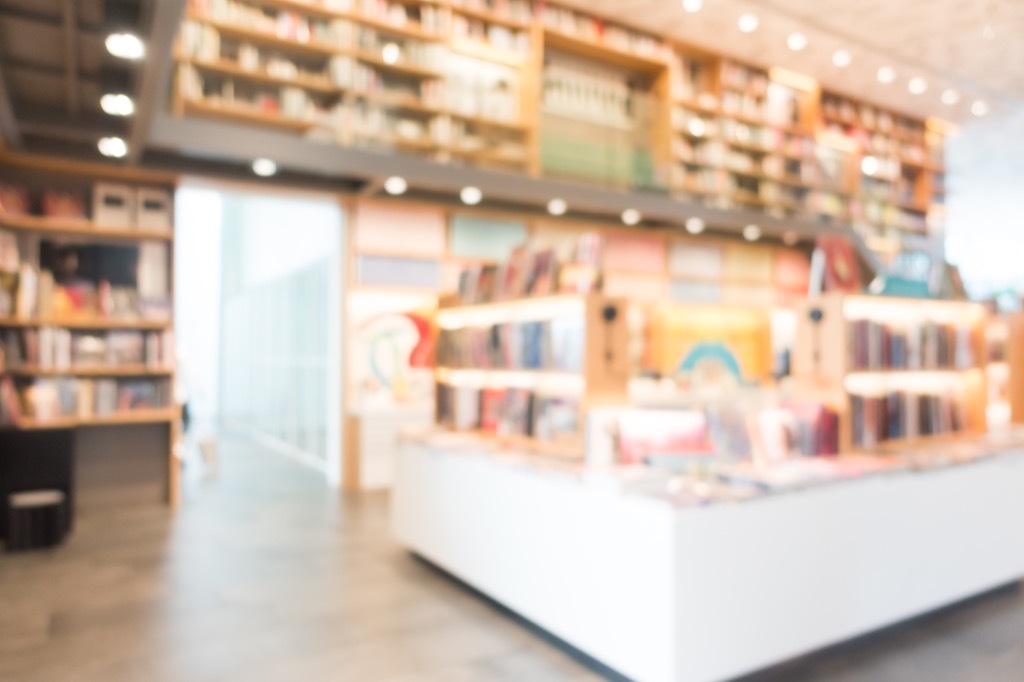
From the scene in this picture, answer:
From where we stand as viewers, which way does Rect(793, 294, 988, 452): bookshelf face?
facing the viewer and to the right of the viewer

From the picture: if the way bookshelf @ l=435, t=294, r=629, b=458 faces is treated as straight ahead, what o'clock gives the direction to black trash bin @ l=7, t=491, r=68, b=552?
The black trash bin is roughly at 2 o'clock from the bookshelf.

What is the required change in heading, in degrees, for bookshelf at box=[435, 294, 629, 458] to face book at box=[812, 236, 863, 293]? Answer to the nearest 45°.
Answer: approximately 135° to its left

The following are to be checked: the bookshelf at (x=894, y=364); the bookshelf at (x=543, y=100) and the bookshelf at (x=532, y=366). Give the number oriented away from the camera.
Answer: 0

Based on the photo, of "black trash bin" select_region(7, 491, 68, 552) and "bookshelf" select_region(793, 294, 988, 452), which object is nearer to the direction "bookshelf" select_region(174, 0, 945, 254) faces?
the bookshelf

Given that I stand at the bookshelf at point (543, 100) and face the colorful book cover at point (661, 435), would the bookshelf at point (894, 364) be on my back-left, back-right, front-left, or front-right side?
front-left

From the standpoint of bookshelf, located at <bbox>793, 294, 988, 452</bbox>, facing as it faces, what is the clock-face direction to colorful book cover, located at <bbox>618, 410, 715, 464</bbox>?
The colorful book cover is roughly at 3 o'clock from the bookshelf.

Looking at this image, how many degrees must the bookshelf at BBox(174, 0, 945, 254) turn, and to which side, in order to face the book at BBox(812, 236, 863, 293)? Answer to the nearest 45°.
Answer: approximately 45° to its right

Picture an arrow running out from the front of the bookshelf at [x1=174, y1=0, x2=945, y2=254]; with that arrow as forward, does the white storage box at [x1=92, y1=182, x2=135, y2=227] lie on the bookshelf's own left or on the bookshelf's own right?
on the bookshelf's own right

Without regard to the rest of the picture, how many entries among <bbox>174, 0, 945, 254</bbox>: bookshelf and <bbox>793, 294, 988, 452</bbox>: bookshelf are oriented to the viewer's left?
0

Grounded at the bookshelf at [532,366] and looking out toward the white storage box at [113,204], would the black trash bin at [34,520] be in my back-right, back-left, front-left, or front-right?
front-left

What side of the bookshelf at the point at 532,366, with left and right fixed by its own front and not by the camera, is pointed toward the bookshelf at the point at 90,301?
right
